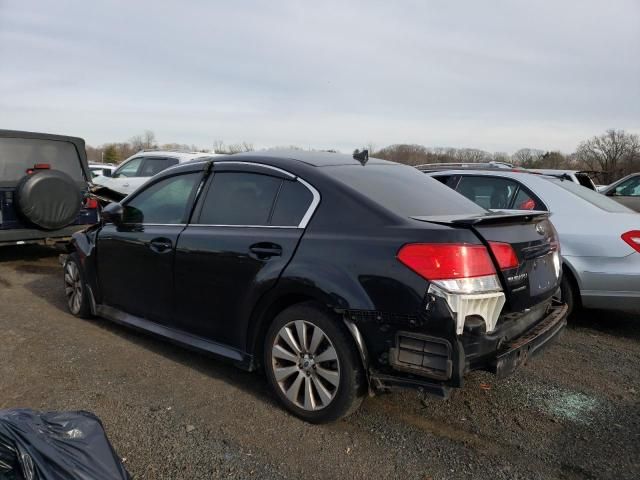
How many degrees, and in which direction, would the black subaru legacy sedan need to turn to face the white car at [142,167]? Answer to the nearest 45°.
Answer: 0° — it already faces it

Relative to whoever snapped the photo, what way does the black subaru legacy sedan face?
facing away from the viewer and to the left of the viewer

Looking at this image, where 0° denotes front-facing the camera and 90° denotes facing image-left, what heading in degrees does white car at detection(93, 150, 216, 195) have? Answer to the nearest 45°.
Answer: approximately 90°

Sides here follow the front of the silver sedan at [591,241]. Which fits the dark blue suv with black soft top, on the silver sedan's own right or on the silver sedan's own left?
on the silver sedan's own left

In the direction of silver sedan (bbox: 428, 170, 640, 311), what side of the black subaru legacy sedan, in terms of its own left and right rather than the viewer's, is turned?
right

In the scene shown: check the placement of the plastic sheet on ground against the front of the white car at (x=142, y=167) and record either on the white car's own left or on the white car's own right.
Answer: on the white car's own left

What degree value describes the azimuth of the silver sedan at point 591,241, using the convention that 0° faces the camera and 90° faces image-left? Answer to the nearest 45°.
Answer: approximately 135°

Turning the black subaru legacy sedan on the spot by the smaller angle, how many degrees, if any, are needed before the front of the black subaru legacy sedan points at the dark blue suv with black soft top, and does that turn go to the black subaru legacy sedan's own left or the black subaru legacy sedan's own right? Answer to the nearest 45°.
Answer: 0° — it already faces it

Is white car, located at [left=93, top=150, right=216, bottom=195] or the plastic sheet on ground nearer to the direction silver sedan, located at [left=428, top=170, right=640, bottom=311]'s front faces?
the white car
